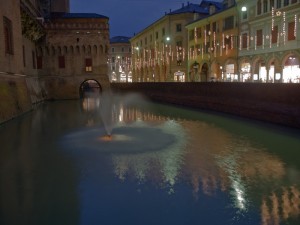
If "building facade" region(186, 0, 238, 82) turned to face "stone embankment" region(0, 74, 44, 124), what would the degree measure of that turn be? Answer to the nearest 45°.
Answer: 0° — it already faces it

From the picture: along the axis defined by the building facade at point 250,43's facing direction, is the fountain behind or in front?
in front

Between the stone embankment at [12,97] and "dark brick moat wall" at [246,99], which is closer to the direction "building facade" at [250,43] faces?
the stone embankment

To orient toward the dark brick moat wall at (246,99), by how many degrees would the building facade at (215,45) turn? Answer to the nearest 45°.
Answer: approximately 45° to its left

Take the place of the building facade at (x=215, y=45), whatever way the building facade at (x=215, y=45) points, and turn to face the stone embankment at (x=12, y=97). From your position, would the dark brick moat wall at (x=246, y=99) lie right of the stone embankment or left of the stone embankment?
left

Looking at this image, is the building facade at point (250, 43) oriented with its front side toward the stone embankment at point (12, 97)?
yes

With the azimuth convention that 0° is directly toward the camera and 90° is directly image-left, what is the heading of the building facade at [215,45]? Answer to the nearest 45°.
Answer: approximately 45°

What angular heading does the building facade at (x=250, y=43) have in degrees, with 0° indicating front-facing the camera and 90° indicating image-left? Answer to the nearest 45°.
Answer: approximately 45°
